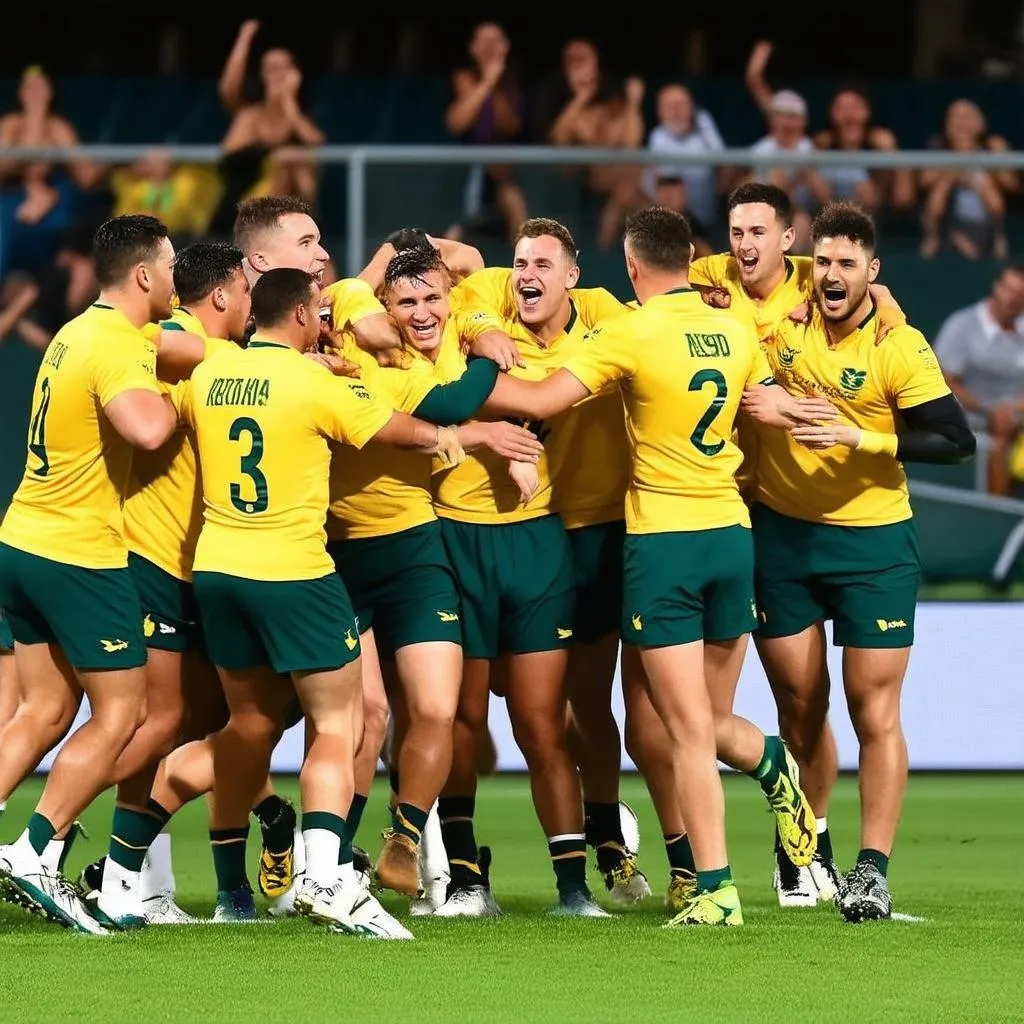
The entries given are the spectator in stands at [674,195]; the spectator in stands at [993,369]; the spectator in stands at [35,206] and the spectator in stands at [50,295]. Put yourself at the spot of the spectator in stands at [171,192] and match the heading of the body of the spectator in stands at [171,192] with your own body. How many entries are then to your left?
2

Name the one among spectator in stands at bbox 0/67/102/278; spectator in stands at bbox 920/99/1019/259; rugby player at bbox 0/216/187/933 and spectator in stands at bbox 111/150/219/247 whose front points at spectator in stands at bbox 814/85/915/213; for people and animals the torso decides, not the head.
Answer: the rugby player

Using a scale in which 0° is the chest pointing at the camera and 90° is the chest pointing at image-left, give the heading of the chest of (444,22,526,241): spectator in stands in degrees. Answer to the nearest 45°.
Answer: approximately 0°

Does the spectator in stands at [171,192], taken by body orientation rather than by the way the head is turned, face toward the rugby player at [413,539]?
yes

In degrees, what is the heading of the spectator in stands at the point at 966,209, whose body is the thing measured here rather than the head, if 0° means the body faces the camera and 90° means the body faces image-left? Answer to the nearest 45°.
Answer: approximately 0°

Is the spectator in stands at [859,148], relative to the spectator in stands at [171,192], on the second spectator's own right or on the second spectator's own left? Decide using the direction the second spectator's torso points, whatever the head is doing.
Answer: on the second spectator's own left

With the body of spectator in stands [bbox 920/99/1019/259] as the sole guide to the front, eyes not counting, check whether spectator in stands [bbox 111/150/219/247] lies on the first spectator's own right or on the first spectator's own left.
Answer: on the first spectator's own right

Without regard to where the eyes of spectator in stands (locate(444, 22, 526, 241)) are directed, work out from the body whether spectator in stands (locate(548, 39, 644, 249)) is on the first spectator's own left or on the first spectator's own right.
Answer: on the first spectator's own left

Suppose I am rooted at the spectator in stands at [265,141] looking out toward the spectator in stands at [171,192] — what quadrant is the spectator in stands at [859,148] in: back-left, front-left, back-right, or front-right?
back-left
